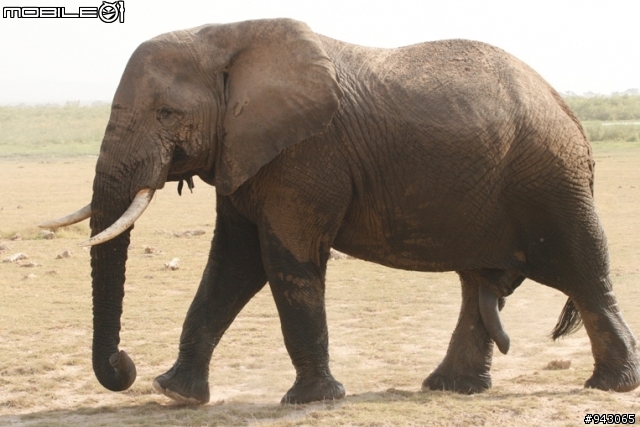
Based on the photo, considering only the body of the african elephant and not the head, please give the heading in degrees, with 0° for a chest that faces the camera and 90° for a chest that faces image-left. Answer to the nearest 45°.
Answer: approximately 90°
